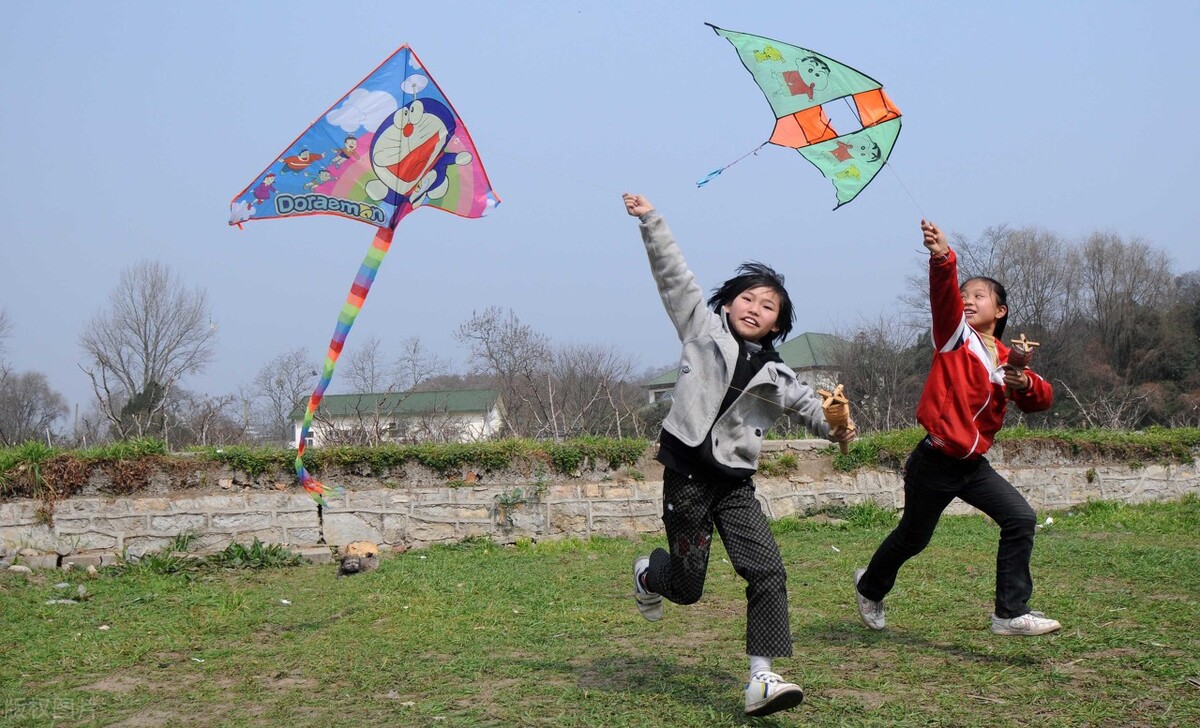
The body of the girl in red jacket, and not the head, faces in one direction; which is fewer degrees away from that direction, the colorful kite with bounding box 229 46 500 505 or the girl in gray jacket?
the girl in gray jacket

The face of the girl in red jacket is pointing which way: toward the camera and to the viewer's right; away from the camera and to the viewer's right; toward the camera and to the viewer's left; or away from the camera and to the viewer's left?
toward the camera and to the viewer's left

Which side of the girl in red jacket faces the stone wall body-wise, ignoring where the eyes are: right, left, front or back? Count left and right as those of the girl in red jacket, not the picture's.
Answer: back

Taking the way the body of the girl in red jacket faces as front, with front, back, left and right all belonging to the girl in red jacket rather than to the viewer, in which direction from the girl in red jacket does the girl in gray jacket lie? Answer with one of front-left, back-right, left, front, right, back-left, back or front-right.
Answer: right
